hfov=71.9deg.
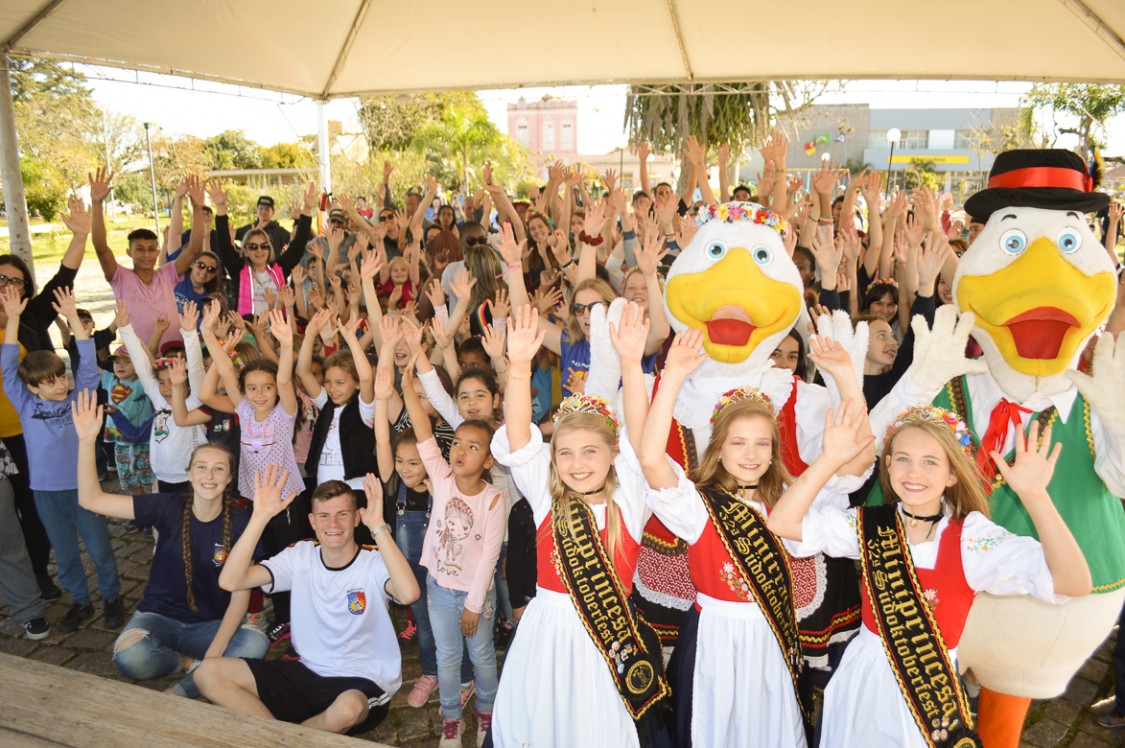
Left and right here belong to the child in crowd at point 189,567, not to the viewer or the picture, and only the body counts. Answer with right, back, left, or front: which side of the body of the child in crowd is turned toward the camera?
front

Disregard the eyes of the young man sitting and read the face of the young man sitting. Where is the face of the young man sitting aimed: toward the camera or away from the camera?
toward the camera

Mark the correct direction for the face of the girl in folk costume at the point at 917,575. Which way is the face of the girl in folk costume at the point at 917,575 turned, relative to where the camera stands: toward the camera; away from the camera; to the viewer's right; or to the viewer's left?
toward the camera

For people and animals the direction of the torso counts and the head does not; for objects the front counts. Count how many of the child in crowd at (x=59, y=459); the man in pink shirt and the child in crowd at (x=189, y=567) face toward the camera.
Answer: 3

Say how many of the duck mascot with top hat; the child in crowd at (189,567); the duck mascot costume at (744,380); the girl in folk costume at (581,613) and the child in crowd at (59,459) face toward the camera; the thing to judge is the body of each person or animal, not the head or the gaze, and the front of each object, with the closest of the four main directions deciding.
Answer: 5

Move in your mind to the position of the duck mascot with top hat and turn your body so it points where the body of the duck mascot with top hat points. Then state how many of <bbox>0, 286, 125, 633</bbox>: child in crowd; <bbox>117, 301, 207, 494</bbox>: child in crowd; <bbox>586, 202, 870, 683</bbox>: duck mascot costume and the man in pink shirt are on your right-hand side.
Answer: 4

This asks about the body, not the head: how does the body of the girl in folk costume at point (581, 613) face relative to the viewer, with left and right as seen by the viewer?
facing the viewer

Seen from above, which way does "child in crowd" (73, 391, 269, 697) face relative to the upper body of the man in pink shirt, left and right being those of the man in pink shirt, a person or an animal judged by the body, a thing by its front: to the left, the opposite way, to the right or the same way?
the same way

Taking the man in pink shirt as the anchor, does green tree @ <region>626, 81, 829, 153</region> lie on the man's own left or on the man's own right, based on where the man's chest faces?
on the man's own left

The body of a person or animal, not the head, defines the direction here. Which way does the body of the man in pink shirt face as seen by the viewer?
toward the camera

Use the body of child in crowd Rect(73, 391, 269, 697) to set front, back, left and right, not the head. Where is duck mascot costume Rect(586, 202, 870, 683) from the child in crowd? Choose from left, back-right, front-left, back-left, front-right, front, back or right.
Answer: front-left

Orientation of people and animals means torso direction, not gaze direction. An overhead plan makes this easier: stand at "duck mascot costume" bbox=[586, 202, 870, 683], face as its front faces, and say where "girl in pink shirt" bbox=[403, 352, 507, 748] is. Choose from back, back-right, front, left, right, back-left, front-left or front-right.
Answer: right

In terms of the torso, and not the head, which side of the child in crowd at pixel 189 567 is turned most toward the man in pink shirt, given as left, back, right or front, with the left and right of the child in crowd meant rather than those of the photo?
back

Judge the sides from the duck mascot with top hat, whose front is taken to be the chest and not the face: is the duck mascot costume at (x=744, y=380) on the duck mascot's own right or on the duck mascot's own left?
on the duck mascot's own right

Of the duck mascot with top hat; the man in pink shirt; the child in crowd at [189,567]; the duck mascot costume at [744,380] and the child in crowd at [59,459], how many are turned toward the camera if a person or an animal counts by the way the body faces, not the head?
5

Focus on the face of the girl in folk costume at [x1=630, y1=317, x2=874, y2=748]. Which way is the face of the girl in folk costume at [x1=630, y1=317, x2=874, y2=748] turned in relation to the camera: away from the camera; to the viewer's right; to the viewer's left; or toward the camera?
toward the camera
